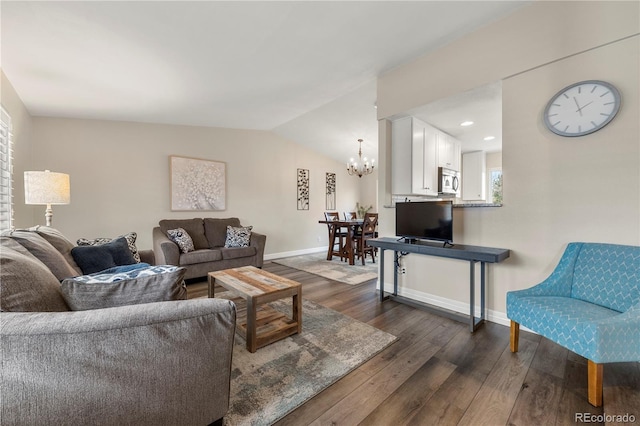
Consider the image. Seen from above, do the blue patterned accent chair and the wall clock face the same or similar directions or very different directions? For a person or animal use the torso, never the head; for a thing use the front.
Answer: same or similar directions

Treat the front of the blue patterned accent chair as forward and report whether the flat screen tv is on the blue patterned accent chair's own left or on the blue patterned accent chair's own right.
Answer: on the blue patterned accent chair's own right

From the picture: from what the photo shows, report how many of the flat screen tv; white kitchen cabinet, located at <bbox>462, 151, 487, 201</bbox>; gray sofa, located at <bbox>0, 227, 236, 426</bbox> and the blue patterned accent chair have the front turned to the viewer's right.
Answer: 1

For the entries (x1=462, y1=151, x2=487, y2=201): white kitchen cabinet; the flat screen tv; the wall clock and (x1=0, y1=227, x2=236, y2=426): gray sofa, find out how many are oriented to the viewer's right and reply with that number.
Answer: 1

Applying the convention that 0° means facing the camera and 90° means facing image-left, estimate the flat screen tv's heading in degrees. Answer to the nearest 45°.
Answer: approximately 45°

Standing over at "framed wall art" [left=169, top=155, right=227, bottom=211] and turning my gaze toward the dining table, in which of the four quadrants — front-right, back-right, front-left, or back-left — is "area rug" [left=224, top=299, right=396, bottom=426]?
front-right

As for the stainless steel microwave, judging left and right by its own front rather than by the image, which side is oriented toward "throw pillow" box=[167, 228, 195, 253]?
right

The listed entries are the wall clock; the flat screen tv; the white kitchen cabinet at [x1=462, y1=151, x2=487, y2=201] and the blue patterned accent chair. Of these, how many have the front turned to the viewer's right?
0

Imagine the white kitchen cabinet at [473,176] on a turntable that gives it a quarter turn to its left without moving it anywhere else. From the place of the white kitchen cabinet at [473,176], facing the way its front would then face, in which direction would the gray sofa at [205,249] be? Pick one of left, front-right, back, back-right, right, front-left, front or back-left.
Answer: right

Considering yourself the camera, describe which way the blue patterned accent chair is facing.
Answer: facing the viewer and to the left of the viewer

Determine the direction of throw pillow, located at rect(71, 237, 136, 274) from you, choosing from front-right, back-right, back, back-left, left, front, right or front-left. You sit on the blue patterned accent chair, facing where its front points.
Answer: front

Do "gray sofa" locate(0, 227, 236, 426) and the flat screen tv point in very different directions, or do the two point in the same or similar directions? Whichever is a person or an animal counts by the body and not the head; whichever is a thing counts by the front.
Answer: very different directions

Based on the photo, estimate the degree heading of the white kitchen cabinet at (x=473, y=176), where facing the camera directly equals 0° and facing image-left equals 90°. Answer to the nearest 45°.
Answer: approximately 45°

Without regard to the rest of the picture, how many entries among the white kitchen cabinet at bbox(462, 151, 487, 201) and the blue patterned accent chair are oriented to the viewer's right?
0

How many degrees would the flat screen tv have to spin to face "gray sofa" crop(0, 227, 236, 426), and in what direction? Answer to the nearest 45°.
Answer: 0° — it already faces it

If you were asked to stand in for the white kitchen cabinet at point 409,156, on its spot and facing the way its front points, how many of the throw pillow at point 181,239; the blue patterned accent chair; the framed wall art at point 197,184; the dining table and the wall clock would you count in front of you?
2

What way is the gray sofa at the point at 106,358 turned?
to the viewer's right
